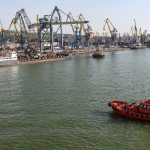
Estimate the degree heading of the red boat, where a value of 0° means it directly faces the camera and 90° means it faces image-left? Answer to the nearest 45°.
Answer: approximately 90°
